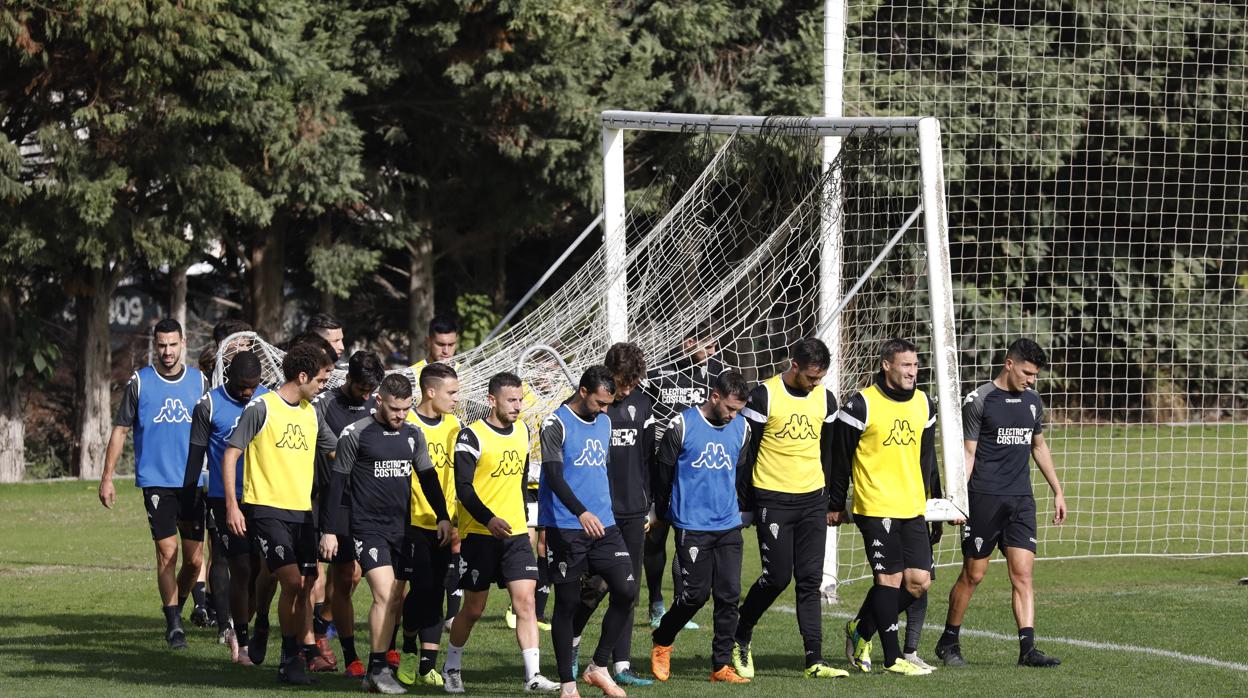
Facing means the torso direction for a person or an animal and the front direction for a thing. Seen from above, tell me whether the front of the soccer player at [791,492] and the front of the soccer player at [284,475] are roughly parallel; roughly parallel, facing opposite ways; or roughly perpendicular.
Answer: roughly parallel

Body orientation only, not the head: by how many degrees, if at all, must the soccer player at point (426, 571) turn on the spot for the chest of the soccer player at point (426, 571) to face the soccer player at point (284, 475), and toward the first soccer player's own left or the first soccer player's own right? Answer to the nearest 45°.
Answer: approximately 135° to the first soccer player's own right

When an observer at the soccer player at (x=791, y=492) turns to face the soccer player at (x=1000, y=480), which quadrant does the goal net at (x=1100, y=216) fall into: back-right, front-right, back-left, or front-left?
front-left

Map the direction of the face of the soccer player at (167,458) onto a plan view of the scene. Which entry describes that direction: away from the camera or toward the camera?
toward the camera

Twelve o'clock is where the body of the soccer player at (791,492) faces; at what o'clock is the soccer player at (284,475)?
the soccer player at (284,475) is roughly at 4 o'clock from the soccer player at (791,492).

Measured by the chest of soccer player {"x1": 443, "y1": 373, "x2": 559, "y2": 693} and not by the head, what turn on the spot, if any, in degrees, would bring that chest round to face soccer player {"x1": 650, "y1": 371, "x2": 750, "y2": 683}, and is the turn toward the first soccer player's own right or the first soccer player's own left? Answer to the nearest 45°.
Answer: approximately 45° to the first soccer player's own left

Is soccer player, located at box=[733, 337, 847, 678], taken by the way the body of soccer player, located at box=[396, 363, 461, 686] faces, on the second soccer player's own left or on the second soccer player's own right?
on the second soccer player's own left

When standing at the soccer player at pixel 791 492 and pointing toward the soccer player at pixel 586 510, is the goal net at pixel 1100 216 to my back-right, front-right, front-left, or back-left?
back-right

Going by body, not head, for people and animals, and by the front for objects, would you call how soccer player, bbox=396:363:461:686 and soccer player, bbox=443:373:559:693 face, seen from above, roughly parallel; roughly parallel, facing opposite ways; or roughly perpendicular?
roughly parallel

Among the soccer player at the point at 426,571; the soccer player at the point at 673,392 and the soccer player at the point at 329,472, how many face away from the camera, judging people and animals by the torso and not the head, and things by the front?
0

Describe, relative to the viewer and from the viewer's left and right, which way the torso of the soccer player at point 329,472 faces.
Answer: facing the viewer and to the right of the viewer

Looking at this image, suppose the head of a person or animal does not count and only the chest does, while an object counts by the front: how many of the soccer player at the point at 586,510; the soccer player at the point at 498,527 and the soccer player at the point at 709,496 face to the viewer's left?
0

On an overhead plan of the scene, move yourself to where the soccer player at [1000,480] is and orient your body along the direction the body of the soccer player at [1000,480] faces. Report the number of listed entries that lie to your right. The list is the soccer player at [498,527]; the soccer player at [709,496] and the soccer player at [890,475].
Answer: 3

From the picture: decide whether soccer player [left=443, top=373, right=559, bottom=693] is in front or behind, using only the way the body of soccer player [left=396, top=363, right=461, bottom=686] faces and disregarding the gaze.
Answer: in front

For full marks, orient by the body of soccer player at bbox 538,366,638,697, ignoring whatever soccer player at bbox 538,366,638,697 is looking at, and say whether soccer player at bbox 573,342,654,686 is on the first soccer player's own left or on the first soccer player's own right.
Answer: on the first soccer player's own left

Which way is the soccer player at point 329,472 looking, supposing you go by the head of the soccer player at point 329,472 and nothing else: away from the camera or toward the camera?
toward the camera
